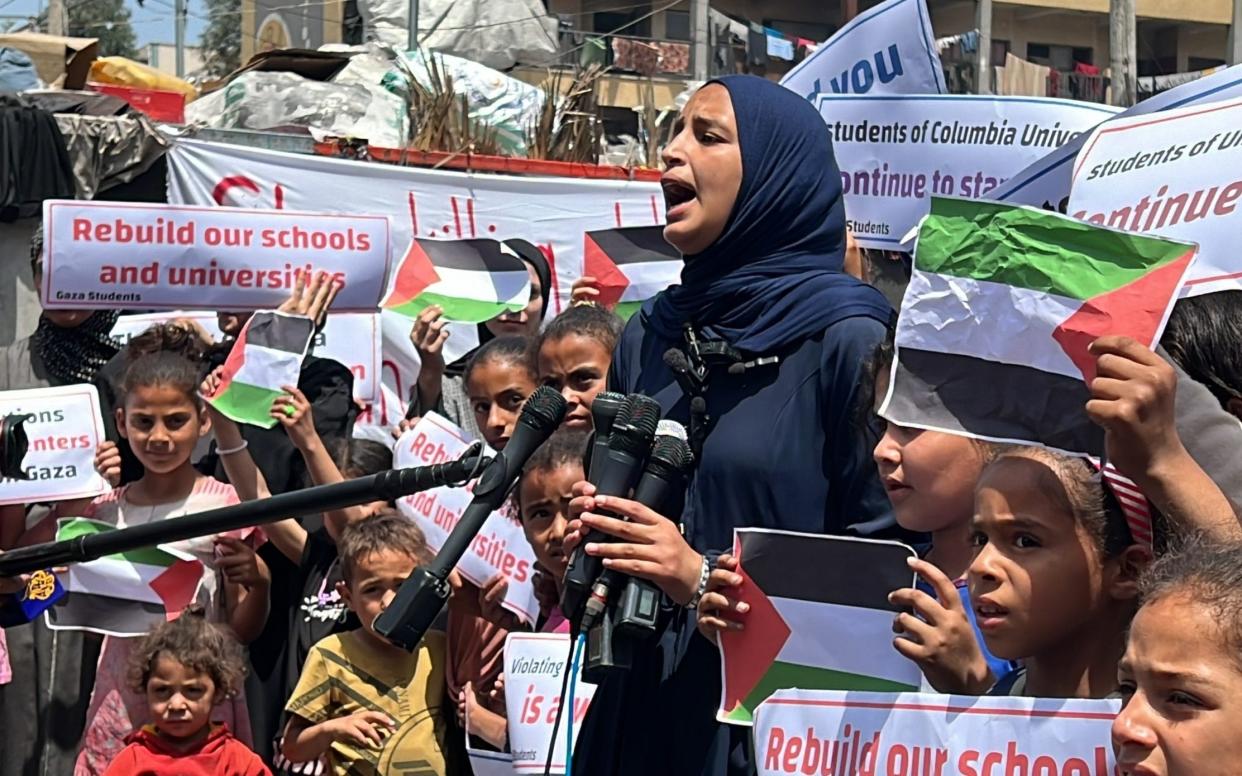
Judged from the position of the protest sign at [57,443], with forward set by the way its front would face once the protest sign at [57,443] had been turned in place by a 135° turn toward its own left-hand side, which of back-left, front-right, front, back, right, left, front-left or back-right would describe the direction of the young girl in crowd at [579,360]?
right

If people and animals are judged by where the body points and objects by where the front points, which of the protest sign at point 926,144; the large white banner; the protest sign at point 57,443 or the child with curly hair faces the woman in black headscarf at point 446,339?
the large white banner

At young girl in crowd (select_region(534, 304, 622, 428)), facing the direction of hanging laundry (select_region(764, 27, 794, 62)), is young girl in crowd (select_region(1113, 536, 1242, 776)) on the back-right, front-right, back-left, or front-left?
back-right

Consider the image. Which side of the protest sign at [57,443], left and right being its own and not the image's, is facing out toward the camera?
front

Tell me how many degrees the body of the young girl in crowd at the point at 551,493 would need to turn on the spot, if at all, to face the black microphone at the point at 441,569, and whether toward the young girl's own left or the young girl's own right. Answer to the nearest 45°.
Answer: approximately 45° to the young girl's own right

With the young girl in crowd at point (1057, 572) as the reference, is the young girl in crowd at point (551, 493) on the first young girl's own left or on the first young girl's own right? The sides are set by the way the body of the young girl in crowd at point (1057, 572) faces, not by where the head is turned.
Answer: on the first young girl's own right

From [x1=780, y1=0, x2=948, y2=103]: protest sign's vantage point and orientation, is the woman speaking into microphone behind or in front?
in front

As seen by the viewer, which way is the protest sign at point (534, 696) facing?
toward the camera

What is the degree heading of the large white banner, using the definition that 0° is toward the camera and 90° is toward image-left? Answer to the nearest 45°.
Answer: approximately 0°

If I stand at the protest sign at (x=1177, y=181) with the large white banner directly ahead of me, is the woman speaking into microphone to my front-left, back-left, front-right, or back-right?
front-left

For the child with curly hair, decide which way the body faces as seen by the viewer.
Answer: toward the camera

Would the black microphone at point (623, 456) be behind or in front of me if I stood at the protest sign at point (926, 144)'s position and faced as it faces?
in front

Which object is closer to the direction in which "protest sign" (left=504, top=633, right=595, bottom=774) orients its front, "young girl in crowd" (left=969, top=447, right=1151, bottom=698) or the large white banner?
the young girl in crowd

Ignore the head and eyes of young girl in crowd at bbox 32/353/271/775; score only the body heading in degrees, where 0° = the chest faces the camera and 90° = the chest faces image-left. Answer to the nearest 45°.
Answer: approximately 0°

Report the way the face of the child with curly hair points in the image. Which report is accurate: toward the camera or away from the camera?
toward the camera

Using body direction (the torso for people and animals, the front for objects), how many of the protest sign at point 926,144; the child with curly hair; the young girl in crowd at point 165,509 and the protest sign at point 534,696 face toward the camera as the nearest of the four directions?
4

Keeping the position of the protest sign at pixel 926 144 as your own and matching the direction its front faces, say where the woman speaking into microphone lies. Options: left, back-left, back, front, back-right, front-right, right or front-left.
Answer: front

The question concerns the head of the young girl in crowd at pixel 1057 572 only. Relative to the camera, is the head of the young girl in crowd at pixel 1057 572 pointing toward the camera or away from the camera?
toward the camera
